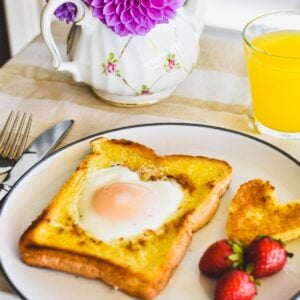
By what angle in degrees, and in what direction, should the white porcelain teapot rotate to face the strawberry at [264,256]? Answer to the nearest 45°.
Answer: approximately 90° to its right

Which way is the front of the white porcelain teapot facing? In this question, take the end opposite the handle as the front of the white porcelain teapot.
to the viewer's right

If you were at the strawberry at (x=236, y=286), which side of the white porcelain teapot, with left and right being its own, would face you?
right

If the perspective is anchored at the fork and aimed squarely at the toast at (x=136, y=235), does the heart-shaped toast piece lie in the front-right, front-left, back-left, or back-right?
front-left

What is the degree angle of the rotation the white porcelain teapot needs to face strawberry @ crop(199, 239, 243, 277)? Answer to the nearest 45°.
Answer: approximately 90° to its right
